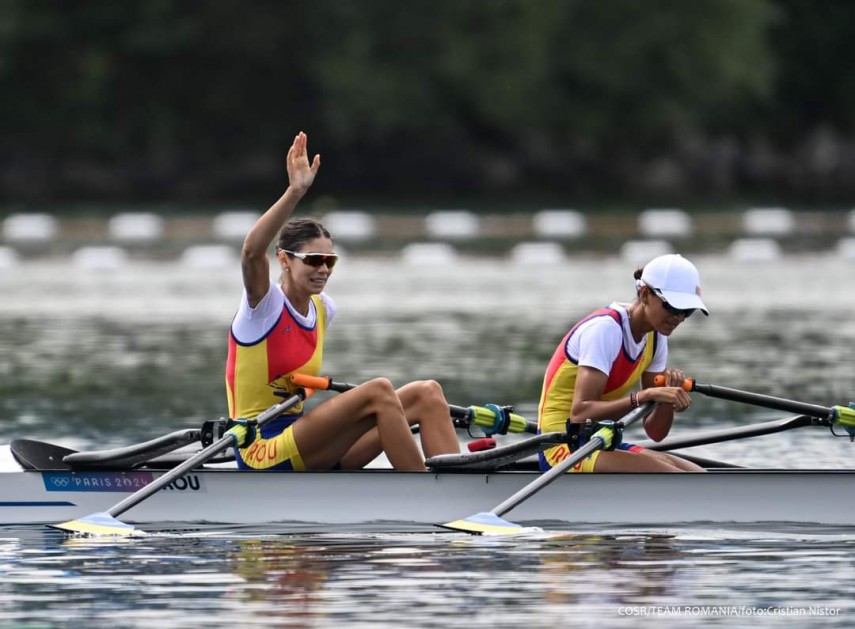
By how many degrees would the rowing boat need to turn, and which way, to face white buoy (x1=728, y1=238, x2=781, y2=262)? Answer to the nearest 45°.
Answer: approximately 90° to its right

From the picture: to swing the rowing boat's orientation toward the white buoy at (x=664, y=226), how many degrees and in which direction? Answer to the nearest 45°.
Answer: approximately 90° to its right

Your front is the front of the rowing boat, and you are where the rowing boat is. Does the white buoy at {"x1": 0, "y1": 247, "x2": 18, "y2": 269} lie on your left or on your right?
on your right

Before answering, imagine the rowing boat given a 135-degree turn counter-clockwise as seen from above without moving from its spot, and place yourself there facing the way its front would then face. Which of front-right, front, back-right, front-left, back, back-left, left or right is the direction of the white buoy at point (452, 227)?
back-left

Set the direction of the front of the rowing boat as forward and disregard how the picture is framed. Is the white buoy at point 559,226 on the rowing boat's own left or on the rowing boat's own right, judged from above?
on the rowing boat's own right

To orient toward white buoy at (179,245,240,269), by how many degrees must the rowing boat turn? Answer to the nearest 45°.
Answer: approximately 90° to its right

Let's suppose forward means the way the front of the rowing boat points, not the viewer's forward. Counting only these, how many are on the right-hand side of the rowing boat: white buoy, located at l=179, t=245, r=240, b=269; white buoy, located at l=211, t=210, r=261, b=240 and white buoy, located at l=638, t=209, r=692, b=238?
3

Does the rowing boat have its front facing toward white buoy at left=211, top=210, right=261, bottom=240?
no

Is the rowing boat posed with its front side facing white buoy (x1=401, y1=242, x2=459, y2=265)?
no

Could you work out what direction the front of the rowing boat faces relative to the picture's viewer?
facing to the left of the viewer

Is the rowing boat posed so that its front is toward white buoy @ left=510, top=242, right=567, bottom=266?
no

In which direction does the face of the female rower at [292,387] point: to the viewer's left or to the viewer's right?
to the viewer's right

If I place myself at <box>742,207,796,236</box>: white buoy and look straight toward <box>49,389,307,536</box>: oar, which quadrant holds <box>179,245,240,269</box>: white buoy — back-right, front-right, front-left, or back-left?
front-right

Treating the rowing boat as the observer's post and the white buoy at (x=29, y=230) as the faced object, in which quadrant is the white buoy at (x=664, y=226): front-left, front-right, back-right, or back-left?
front-right
